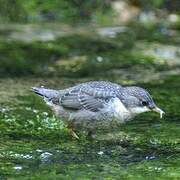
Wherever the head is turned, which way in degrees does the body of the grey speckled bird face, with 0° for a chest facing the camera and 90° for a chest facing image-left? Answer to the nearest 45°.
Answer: approximately 270°
